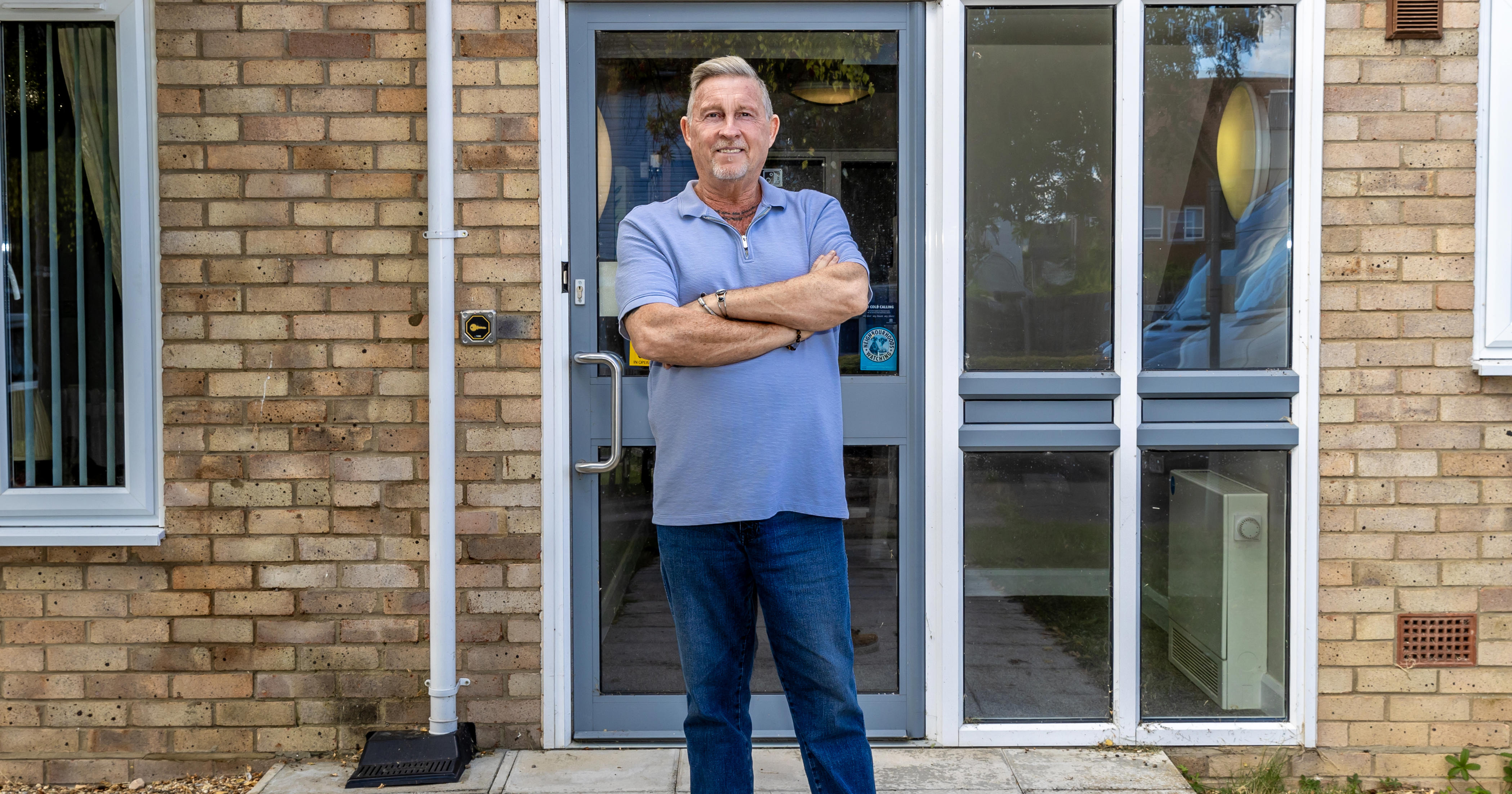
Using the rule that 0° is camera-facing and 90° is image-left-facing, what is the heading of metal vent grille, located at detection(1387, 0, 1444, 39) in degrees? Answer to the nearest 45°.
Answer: approximately 0°

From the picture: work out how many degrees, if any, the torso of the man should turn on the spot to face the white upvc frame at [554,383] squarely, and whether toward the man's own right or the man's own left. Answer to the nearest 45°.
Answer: approximately 135° to the man's own right

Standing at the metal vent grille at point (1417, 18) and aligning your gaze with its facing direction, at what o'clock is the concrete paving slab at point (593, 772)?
The concrete paving slab is roughly at 2 o'clock from the metal vent grille.

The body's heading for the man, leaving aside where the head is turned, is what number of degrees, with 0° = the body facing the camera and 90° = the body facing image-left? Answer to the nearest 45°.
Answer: approximately 0°

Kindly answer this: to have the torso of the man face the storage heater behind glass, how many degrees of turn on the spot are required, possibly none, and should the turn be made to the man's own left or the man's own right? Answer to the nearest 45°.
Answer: approximately 135° to the man's own left

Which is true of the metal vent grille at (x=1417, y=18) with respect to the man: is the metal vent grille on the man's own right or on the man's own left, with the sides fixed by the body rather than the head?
on the man's own left

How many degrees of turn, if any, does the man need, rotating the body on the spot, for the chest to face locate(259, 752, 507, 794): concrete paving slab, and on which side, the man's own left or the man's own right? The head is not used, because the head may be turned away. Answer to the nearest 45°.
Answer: approximately 135° to the man's own right

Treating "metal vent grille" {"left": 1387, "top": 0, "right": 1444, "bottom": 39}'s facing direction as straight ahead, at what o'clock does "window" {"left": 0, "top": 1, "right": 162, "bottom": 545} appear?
The window is roughly at 2 o'clock from the metal vent grille.

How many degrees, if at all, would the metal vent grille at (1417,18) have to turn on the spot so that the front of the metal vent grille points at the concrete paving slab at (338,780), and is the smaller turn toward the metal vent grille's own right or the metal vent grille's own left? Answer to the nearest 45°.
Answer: approximately 45° to the metal vent grille's own right

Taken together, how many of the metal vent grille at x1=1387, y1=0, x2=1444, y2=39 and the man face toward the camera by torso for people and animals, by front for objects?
2

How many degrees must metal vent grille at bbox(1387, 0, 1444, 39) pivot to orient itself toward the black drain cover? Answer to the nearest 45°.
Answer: approximately 45° to its right
